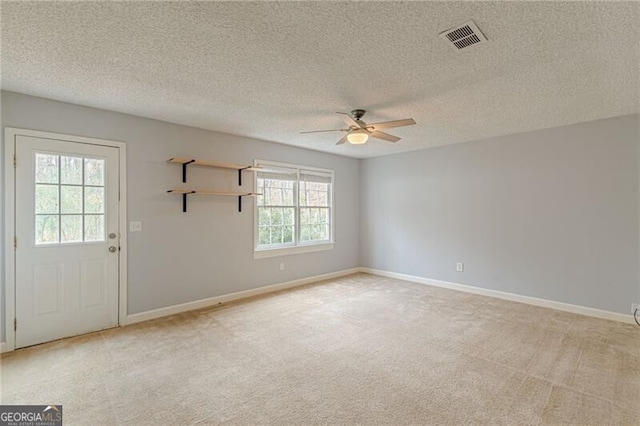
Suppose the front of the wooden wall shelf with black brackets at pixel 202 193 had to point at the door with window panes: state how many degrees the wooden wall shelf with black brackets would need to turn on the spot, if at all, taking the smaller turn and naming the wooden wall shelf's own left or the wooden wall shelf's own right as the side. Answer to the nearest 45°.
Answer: approximately 135° to the wooden wall shelf's own right

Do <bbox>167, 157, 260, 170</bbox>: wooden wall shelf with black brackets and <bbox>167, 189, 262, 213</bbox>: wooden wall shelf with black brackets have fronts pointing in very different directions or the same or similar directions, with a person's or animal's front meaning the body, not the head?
same or similar directions

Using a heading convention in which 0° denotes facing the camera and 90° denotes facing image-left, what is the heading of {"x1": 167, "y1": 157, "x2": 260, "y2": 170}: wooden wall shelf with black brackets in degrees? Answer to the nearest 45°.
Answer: approximately 315°

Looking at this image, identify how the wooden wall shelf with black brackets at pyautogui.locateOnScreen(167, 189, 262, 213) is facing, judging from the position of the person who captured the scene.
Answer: facing the viewer and to the right of the viewer

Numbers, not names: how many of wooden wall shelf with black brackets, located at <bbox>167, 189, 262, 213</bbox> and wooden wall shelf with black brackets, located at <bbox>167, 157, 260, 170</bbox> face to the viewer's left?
0
